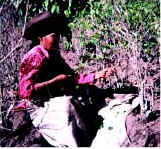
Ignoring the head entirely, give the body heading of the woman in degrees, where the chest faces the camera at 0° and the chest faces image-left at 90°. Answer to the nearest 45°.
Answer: approximately 270°

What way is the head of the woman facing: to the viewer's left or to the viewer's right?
to the viewer's right
